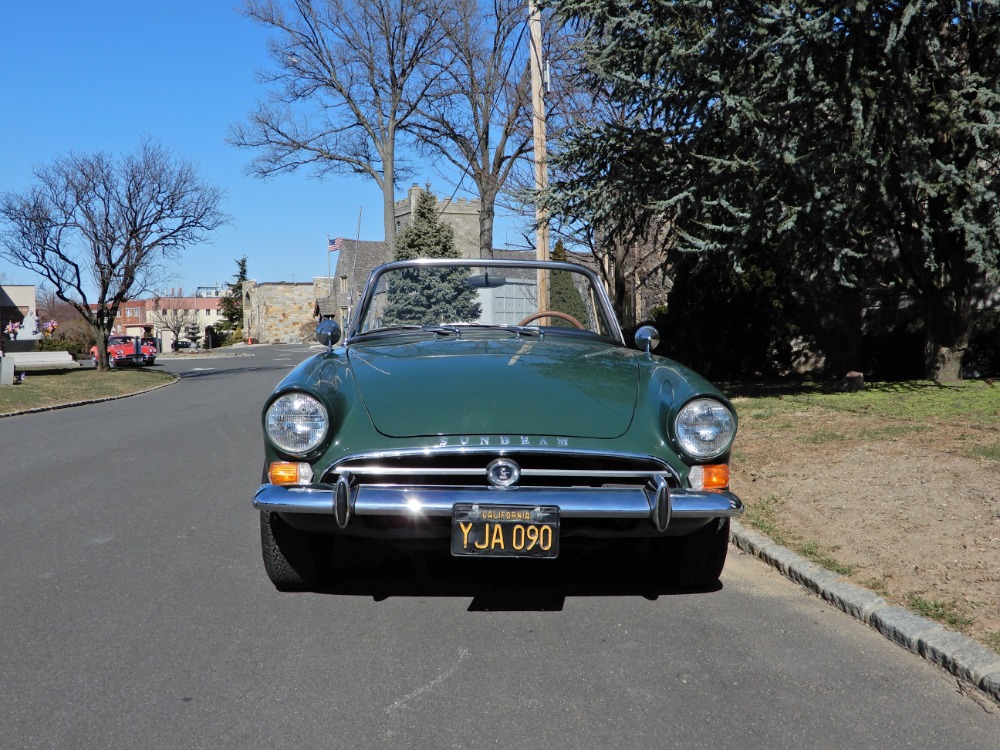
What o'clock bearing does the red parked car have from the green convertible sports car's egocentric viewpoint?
The red parked car is roughly at 5 o'clock from the green convertible sports car.

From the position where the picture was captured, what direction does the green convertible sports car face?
facing the viewer

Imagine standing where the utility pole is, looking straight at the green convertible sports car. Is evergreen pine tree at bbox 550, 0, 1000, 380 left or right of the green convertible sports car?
left

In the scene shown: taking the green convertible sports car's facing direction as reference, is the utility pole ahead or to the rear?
to the rear

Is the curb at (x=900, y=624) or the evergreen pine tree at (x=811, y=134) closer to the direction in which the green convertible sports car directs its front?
the curb

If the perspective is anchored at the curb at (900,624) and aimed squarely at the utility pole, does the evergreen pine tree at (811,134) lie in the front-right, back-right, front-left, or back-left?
front-right

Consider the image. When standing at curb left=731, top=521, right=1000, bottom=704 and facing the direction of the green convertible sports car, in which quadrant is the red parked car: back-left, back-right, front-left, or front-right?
front-right

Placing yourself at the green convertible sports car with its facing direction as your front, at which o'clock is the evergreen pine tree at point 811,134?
The evergreen pine tree is roughly at 7 o'clock from the green convertible sports car.
